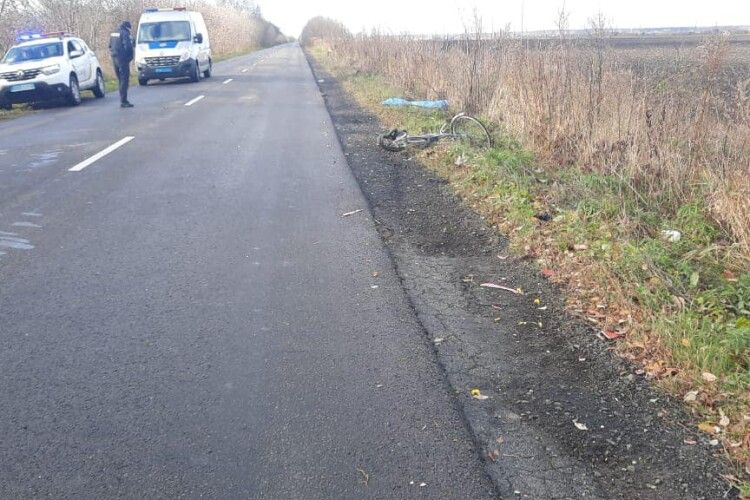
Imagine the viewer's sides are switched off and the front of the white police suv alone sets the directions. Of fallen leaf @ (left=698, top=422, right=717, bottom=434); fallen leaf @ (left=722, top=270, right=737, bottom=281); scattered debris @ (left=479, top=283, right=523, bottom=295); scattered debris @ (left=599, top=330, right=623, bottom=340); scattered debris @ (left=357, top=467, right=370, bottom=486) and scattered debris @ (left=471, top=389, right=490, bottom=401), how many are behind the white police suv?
0

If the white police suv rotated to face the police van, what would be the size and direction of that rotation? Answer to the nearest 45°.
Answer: approximately 180°

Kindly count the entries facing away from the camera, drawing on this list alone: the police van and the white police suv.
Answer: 0

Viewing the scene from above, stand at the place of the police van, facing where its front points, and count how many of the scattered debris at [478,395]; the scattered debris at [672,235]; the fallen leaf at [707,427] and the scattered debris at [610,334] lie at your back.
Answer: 0

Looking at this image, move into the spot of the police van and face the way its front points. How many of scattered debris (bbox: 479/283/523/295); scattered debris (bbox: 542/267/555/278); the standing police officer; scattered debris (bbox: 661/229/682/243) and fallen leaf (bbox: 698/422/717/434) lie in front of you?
5

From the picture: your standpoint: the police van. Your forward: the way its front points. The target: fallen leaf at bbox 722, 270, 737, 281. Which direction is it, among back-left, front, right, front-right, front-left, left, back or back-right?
front

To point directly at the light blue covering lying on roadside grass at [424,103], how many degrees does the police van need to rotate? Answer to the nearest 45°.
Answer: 0° — it already faces it

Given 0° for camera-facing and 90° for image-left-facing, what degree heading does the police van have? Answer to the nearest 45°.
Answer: approximately 0°

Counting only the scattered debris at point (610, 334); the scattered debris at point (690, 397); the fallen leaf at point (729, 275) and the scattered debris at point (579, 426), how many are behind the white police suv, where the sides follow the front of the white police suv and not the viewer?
0

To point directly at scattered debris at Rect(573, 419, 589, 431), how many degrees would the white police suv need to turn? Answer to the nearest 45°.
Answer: approximately 45° to its left

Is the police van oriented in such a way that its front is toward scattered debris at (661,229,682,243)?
yes

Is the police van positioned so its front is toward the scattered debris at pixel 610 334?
yes

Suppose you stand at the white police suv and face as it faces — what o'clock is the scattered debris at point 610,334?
The scattered debris is roughly at 10 o'clock from the white police suv.

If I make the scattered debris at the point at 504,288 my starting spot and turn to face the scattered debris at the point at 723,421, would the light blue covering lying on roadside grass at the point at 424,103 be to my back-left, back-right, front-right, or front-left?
back-left

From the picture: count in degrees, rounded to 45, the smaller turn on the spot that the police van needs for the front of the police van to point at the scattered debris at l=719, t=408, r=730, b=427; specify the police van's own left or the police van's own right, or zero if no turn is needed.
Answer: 0° — it already faces it

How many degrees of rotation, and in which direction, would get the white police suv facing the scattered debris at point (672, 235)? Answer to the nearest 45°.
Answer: approximately 45° to its left

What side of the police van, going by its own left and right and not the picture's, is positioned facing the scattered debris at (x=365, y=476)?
front

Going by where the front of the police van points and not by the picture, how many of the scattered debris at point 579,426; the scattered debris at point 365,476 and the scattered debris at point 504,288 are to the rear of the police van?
0

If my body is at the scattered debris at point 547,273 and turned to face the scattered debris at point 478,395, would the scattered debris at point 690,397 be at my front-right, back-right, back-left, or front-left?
front-left

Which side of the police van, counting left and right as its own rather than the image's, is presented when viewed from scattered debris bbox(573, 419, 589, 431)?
front

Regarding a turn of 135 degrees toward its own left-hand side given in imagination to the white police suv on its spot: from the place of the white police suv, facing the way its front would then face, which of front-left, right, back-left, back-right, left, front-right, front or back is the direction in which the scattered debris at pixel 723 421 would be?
right

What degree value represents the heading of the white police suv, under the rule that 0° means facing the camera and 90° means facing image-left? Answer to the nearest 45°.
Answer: approximately 45°
